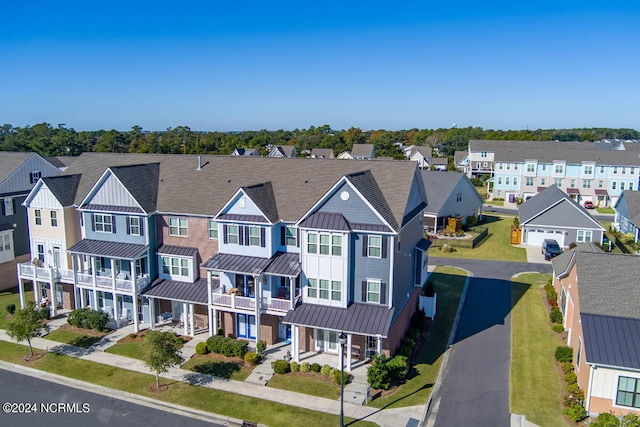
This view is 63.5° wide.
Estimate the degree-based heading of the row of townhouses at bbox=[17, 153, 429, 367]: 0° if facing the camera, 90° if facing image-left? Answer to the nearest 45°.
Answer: approximately 45°

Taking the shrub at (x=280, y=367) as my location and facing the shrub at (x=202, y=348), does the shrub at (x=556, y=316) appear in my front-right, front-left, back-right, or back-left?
back-right

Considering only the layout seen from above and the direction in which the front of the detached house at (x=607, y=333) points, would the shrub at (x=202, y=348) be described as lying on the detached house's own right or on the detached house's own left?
on the detached house's own right

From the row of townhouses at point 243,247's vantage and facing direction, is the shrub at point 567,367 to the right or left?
on its left

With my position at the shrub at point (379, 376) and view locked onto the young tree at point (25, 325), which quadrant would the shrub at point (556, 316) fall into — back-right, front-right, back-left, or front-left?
back-right

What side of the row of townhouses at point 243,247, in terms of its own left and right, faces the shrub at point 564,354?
left
